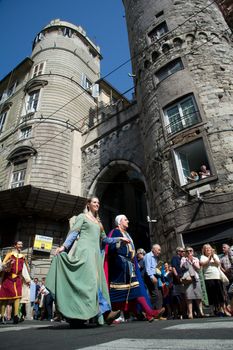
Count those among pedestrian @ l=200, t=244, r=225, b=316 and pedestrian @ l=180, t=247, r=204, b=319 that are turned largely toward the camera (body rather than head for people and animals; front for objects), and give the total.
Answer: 2

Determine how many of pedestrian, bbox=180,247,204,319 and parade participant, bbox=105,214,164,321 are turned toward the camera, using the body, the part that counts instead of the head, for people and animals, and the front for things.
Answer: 1

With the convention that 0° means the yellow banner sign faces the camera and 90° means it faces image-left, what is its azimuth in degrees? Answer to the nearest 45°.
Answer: approximately 0°

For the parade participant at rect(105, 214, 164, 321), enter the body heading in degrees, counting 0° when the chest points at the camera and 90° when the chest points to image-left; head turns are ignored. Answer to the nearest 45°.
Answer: approximately 270°

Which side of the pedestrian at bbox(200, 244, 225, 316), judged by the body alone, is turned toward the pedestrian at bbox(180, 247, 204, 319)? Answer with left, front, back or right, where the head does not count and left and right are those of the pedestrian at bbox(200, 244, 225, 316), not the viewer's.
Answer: right

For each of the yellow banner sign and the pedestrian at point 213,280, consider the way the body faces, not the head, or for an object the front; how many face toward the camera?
2
